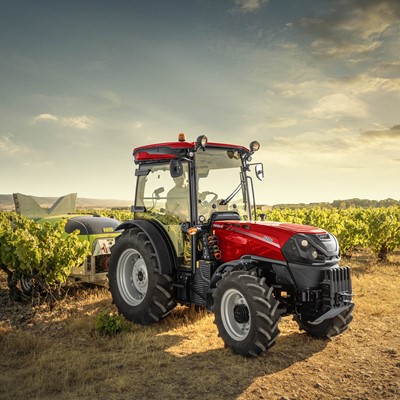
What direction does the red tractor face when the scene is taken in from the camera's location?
facing the viewer and to the right of the viewer

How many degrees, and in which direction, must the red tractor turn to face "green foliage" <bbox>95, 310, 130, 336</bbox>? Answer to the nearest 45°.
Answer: approximately 135° to its right
